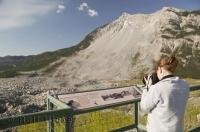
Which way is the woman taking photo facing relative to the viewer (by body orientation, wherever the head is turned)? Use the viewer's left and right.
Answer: facing away from the viewer and to the left of the viewer

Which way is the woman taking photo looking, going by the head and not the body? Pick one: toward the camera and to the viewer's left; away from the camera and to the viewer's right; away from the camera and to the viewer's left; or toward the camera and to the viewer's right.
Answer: away from the camera and to the viewer's left
